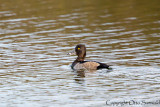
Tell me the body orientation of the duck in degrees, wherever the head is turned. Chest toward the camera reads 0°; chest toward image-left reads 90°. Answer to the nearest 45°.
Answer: approximately 90°
